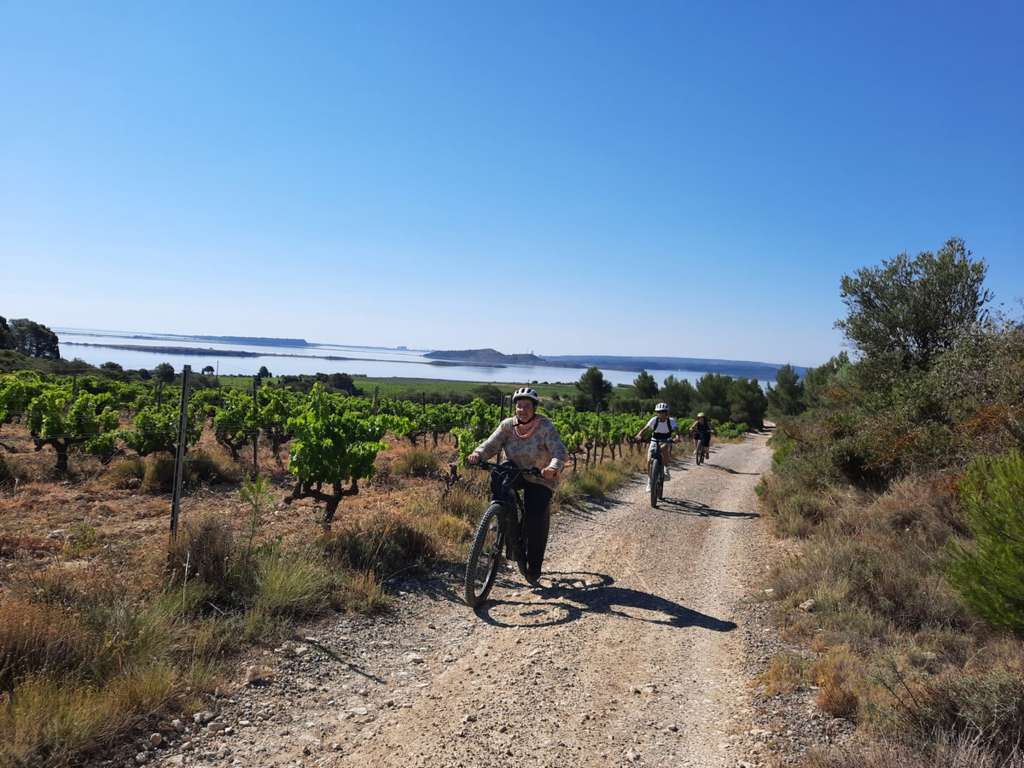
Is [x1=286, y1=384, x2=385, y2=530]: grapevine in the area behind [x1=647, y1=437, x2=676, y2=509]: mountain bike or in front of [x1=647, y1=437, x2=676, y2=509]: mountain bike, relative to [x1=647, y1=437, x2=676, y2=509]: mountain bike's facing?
in front

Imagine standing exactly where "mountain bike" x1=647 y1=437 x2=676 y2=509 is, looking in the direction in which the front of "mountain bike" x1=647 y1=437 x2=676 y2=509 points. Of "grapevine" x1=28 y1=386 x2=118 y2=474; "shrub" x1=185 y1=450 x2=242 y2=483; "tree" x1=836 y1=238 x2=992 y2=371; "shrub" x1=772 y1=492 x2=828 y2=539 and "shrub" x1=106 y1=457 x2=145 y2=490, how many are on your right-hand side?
3

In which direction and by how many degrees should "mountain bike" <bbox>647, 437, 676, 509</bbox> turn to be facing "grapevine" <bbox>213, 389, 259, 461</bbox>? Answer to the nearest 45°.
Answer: approximately 90° to its right

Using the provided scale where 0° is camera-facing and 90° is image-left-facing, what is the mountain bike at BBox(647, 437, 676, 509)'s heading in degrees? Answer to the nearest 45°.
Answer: approximately 0°

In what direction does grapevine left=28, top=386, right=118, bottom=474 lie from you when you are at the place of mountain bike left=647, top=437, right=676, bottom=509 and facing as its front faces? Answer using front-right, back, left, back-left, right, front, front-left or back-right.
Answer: right

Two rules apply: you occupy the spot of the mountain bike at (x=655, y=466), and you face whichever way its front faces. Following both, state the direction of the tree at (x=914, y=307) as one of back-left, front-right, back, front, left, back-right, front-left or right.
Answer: back-left

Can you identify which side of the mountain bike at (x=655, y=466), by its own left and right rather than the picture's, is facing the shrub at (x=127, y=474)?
right

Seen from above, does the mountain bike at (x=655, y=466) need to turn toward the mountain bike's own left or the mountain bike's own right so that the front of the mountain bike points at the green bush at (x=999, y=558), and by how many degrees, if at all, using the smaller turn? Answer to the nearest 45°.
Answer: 0° — it already faces it

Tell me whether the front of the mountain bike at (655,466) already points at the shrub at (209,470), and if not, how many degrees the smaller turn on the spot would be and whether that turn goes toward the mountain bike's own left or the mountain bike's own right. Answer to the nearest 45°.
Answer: approximately 90° to the mountain bike's own right
